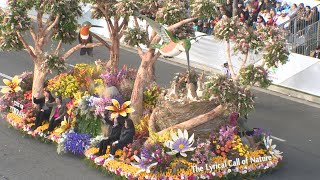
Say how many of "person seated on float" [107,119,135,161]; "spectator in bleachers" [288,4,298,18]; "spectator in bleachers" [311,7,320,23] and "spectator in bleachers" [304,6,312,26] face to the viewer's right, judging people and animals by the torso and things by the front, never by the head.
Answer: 0

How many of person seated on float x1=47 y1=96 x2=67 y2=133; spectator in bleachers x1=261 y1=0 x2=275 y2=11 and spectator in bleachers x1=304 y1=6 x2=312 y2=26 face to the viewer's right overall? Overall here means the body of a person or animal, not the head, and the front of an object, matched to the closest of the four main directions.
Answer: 0

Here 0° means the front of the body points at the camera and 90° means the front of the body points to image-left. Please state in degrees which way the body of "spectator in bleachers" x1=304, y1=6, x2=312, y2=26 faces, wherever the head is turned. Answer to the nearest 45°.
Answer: approximately 45°

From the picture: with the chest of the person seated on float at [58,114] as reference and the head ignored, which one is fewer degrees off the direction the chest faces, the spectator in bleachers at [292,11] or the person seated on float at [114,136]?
the person seated on float

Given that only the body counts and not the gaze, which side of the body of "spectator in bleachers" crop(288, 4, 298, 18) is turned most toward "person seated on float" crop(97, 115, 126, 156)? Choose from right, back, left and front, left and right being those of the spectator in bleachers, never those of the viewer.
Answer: front

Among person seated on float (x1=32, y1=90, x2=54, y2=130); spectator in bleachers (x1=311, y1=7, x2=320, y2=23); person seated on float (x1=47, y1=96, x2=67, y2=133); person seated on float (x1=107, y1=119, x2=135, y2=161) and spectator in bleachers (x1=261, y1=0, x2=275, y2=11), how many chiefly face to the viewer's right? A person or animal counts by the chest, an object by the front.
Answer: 0

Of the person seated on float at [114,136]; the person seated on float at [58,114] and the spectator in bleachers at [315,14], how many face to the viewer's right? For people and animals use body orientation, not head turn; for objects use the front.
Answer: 0

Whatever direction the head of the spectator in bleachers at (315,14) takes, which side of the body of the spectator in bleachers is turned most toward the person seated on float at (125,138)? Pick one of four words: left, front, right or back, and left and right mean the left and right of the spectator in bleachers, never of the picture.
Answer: front

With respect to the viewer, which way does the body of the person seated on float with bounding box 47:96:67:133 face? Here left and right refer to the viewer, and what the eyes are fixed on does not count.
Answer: facing the viewer and to the left of the viewer

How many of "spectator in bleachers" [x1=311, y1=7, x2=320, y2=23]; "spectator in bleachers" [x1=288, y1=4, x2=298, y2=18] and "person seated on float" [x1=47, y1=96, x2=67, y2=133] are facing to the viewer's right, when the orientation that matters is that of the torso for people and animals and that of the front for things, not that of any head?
0

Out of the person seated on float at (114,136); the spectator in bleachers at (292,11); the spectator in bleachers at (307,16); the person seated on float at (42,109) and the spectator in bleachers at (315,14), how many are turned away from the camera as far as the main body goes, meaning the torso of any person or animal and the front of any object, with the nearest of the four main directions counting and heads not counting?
0

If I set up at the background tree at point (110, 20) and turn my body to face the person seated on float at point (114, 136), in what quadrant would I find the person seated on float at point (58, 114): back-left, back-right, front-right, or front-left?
front-right

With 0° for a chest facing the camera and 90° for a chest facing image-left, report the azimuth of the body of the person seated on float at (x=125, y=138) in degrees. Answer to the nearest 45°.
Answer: approximately 45°

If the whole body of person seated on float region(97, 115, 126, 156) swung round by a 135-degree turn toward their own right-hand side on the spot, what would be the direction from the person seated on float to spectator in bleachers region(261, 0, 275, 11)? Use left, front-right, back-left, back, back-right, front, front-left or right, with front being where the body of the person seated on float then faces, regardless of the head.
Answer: front-right

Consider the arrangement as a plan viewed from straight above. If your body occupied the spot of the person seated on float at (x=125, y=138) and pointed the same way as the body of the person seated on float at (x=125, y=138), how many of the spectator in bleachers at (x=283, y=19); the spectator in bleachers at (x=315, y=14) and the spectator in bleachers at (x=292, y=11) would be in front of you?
0
